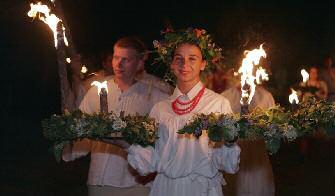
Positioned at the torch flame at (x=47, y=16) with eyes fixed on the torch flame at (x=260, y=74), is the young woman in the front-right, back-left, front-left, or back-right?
front-right

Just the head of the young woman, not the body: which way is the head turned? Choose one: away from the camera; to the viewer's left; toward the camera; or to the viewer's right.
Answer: toward the camera

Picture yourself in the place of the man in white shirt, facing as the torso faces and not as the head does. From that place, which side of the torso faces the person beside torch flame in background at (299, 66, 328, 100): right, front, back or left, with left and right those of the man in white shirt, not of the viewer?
back

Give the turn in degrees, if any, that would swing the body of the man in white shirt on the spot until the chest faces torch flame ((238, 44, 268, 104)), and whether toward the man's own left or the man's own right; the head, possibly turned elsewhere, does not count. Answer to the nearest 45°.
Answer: approximately 90° to the man's own left

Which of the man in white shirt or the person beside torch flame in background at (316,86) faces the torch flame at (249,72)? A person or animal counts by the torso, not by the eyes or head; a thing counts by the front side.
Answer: the person beside torch flame in background

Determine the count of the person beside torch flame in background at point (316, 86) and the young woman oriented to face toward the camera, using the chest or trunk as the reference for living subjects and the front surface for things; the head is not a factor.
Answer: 2

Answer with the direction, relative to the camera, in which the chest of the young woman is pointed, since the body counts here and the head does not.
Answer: toward the camera

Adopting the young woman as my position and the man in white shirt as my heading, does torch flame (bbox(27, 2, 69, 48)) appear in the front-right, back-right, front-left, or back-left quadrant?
front-left

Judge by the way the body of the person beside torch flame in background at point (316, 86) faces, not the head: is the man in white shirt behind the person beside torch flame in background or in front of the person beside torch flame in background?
in front

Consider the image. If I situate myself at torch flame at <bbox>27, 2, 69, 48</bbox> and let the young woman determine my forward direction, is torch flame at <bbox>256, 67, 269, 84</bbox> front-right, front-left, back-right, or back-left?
front-left

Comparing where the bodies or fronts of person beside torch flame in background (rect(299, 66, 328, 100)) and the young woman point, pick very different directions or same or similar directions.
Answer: same or similar directions

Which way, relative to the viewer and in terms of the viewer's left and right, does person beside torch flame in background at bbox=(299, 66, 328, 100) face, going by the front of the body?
facing the viewer
